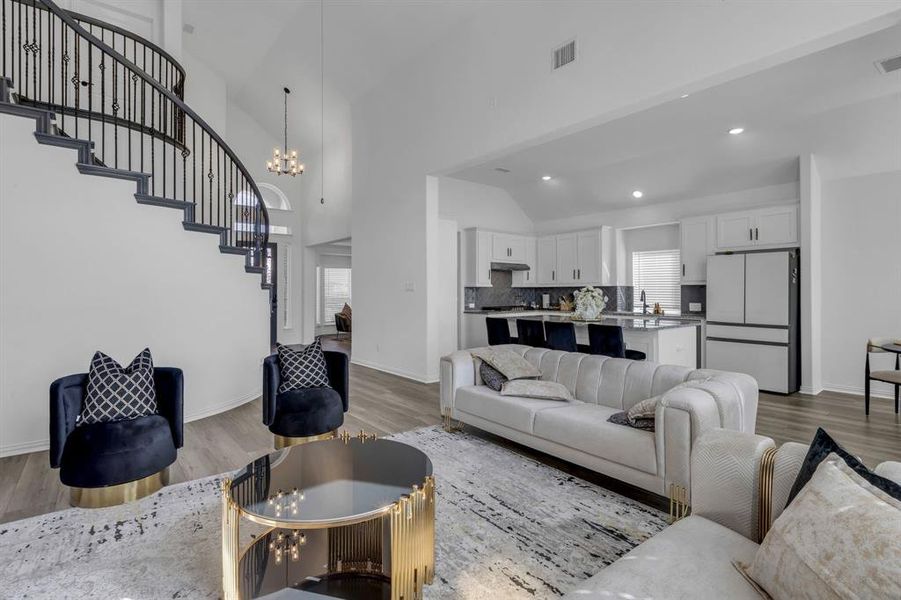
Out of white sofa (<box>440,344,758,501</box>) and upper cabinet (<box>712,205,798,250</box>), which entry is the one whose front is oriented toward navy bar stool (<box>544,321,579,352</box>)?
the upper cabinet

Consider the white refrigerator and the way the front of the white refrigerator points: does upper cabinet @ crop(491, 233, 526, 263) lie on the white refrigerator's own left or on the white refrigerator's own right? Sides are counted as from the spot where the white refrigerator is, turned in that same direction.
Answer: on the white refrigerator's own right

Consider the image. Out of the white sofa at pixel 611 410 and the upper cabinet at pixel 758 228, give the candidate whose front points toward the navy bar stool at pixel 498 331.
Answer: the upper cabinet

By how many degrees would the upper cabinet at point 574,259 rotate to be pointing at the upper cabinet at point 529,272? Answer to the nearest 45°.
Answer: approximately 45° to its right

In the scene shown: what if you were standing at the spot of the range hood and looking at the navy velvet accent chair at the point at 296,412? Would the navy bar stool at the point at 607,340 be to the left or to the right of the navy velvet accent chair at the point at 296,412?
left

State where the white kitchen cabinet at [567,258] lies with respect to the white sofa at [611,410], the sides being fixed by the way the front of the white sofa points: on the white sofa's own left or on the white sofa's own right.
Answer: on the white sofa's own right

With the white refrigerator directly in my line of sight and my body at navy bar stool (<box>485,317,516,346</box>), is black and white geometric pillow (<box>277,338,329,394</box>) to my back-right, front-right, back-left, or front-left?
back-right

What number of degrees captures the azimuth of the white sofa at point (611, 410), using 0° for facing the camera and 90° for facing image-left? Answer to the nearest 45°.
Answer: approximately 45°
